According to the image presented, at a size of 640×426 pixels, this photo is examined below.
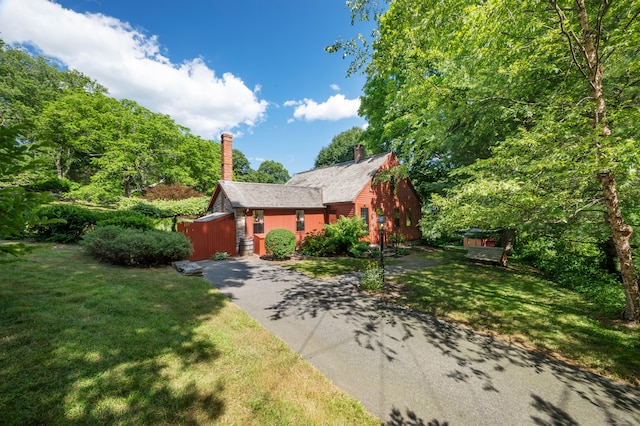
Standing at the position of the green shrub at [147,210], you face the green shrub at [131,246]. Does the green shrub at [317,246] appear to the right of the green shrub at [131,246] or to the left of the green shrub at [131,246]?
left

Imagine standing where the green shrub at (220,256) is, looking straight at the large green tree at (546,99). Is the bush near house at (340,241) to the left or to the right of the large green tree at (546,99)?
left

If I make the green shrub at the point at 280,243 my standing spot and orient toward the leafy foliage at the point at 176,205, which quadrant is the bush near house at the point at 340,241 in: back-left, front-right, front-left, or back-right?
back-right

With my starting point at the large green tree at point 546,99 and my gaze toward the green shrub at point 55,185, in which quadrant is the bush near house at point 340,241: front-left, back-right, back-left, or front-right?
front-right
